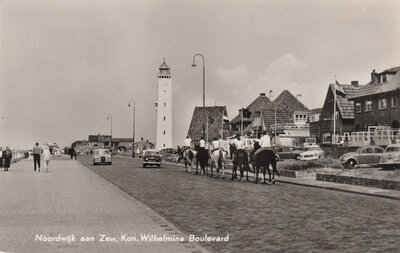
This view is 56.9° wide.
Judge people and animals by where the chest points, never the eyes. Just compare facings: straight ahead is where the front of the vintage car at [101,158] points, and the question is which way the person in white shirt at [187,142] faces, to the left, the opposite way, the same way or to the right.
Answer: the opposite way

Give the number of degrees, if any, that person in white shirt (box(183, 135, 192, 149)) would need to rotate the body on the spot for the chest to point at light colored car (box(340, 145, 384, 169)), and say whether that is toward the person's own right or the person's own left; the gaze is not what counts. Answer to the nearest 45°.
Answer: approximately 90° to the person's own right

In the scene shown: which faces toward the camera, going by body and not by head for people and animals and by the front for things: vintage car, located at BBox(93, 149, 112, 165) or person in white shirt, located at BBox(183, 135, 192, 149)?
the vintage car

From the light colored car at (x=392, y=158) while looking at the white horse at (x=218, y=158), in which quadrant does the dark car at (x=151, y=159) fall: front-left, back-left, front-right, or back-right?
front-right

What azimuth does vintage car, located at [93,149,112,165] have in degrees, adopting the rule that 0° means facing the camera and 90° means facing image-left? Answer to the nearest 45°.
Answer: approximately 0°

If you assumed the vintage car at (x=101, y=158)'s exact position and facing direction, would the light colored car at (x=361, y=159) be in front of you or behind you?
in front

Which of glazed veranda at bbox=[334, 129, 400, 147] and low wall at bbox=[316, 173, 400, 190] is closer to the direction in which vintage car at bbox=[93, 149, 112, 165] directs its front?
the low wall

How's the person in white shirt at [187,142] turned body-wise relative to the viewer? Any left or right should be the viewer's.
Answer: facing away from the viewer

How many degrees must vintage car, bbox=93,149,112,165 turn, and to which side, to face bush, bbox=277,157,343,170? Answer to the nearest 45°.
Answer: approximately 45° to its left

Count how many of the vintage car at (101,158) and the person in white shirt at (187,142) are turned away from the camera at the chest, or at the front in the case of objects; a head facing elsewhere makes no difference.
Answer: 1
